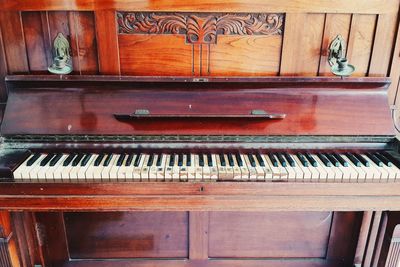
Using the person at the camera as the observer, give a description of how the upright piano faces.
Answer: facing the viewer
